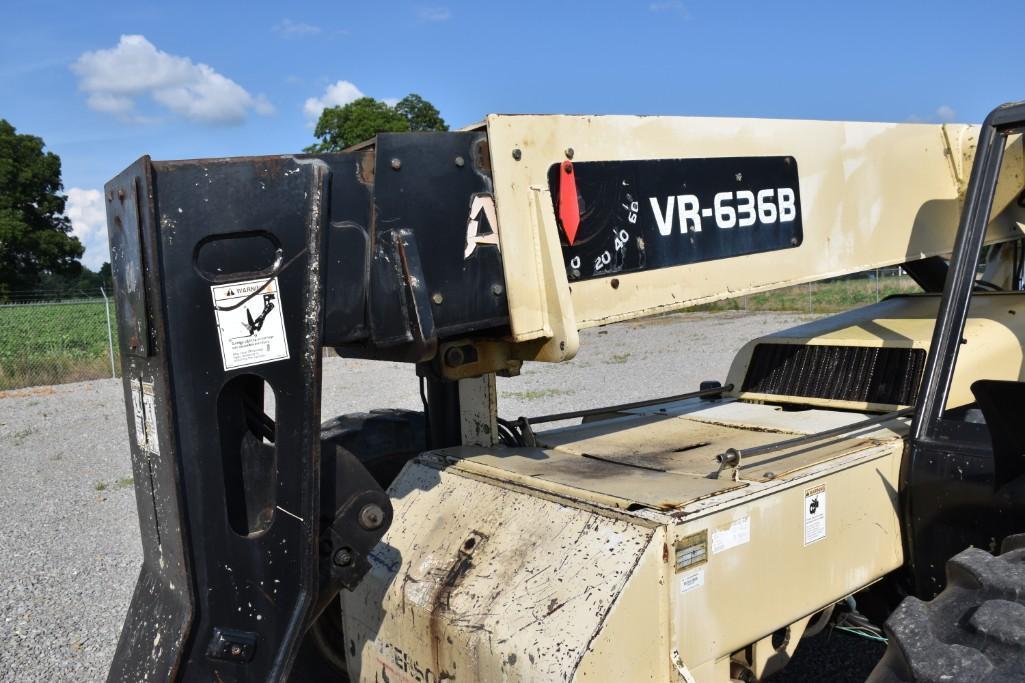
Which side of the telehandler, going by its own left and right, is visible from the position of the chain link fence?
right

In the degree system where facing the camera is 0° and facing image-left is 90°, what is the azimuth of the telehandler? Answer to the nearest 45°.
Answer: approximately 45°

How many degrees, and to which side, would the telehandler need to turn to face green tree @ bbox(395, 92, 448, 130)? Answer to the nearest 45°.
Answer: approximately 135° to its right

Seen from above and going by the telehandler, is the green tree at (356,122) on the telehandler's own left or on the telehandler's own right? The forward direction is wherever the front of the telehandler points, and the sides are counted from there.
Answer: on the telehandler's own right

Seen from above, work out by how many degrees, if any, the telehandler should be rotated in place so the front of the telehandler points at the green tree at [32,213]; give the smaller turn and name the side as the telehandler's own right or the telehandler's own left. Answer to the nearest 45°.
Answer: approximately 90° to the telehandler's own right
